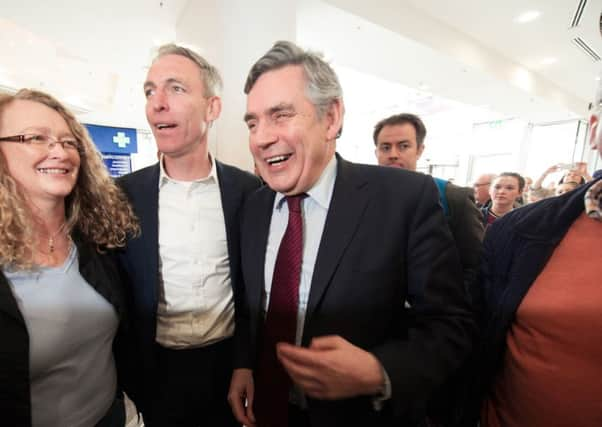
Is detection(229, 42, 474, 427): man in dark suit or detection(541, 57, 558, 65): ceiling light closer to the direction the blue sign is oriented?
the man in dark suit

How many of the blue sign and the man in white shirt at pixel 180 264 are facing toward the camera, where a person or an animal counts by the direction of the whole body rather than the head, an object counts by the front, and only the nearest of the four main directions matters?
2

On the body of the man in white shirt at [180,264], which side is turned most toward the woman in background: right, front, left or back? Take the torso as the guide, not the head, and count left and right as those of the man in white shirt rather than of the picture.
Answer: left

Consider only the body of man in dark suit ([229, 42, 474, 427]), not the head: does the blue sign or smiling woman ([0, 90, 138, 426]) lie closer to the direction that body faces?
the smiling woman

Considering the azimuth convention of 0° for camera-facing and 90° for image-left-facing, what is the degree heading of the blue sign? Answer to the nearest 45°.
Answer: approximately 0°

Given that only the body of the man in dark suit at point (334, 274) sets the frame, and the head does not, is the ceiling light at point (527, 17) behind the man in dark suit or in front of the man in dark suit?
behind

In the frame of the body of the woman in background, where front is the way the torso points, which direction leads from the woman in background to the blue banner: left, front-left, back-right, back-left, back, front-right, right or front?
front-right
